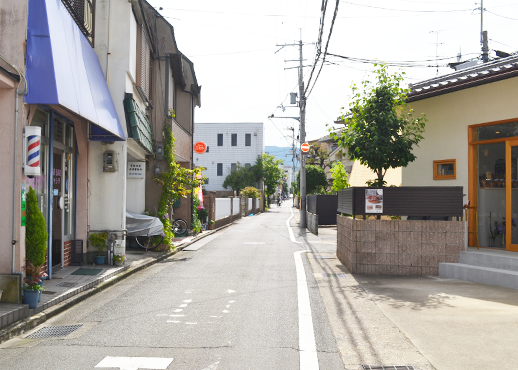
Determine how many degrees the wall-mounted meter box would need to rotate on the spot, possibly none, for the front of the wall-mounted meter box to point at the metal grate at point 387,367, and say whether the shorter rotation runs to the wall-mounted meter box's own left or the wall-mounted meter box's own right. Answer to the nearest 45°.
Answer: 0° — it already faces it

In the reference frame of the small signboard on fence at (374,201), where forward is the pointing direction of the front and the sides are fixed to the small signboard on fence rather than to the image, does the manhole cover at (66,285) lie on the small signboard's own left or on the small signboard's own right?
on the small signboard's own right

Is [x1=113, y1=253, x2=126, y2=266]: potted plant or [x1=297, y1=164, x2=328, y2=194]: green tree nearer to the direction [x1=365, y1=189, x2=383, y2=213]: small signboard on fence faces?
the potted plant

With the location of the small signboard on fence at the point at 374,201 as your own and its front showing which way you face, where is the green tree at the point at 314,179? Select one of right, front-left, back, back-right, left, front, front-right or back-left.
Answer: back
